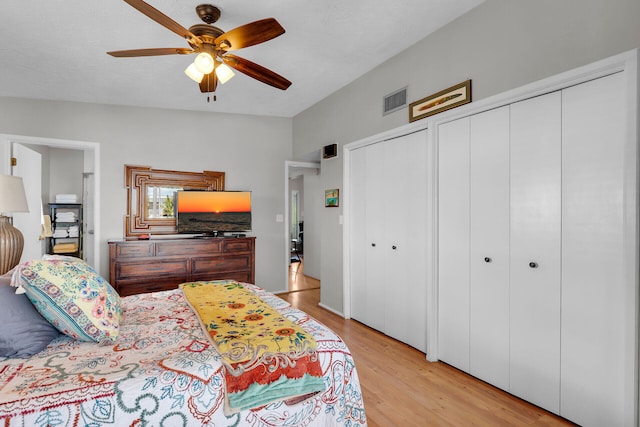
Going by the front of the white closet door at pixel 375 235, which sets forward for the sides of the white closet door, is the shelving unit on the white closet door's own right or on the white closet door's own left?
on the white closet door's own right

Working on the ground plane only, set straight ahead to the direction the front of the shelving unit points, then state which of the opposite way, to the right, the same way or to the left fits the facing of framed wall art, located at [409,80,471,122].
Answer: to the right

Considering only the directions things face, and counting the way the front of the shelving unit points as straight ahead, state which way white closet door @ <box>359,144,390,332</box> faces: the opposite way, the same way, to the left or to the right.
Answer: to the right

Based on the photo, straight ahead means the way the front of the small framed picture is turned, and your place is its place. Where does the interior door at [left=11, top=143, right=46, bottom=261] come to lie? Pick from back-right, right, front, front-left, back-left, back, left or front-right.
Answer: front-right

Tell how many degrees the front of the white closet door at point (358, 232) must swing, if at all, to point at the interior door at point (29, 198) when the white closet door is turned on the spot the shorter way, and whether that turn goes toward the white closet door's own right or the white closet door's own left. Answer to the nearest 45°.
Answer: approximately 45° to the white closet door's own right

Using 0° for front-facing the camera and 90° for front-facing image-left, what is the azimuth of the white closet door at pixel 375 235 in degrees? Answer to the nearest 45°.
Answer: approximately 45°
